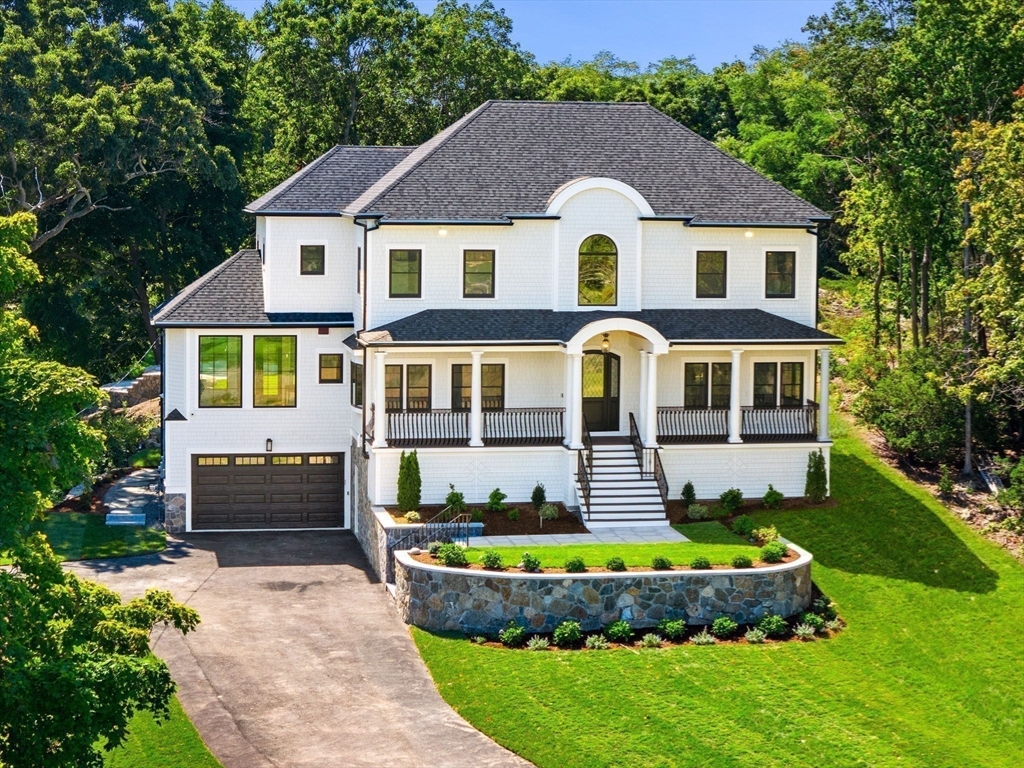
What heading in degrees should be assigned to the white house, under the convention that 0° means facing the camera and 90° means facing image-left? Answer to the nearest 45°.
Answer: approximately 0°

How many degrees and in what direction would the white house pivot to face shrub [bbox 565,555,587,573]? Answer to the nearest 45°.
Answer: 0° — it already faces it

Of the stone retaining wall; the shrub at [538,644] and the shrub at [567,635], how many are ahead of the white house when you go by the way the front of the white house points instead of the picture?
3

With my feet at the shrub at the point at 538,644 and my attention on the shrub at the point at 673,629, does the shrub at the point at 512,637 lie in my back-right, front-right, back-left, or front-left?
back-left

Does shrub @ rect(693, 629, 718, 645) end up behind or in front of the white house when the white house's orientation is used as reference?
in front

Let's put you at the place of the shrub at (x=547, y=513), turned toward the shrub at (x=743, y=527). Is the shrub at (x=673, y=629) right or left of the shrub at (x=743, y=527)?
right

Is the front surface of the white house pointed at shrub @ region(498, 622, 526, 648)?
yes

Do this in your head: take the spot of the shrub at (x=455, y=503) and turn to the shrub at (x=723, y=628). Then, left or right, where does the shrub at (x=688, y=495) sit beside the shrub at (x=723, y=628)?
left

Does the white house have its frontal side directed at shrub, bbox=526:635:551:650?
yes

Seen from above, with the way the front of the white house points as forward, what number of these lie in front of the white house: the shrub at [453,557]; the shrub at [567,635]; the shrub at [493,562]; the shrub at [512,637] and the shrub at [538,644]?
5

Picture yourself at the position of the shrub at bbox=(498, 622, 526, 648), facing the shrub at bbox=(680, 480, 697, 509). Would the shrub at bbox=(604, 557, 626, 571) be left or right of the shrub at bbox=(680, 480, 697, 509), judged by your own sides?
right

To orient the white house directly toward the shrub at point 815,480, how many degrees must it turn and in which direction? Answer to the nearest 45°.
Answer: approximately 90° to its left

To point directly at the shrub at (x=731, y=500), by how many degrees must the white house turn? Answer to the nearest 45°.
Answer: approximately 90° to its left
